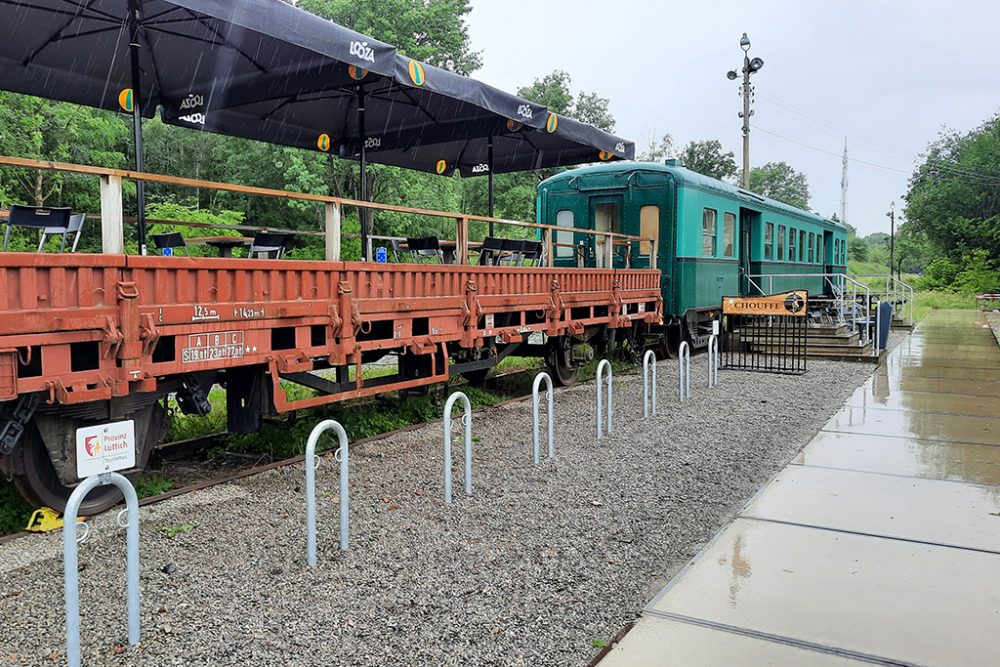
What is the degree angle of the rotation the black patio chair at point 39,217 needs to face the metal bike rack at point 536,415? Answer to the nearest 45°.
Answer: approximately 90° to its right

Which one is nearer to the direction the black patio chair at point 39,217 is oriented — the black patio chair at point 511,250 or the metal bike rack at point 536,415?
the black patio chair

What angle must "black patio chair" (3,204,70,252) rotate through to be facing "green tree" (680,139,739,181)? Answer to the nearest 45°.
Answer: approximately 45° to its right

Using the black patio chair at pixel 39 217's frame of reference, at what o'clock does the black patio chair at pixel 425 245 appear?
the black patio chair at pixel 425 245 is roughly at 2 o'clock from the black patio chair at pixel 39 217.

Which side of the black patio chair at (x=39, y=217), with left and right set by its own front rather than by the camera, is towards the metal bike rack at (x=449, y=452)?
right

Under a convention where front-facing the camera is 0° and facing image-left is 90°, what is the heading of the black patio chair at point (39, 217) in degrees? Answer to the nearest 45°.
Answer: approximately 180°

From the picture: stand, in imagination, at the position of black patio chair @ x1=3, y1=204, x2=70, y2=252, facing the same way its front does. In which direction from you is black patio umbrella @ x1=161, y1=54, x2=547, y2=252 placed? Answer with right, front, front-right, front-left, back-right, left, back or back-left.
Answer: front-right

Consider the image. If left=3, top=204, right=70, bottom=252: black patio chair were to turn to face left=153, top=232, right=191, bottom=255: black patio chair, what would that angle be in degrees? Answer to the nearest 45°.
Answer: approximately 45° to its right

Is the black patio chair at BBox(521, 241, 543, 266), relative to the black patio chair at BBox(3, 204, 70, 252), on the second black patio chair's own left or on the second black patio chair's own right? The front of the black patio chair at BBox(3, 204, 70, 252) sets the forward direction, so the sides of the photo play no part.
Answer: on the second black patio chair's own right

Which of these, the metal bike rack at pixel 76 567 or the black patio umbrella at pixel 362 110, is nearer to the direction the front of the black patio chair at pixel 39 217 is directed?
the black patio umbrella
